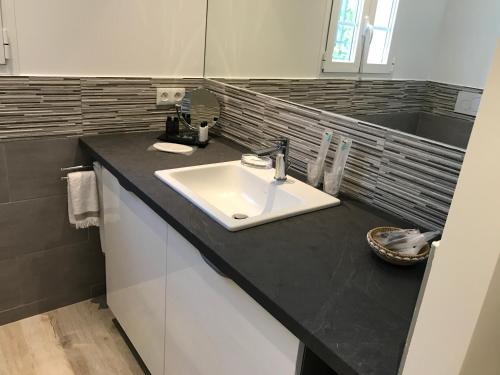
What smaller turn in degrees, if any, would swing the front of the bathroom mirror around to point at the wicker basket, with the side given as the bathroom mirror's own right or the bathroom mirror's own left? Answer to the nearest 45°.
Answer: approximately 45° to the bathroom mirror's own left

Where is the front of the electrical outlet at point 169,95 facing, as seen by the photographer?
facing the viewer

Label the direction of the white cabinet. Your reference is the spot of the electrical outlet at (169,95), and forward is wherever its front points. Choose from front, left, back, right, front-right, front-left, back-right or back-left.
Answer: front
